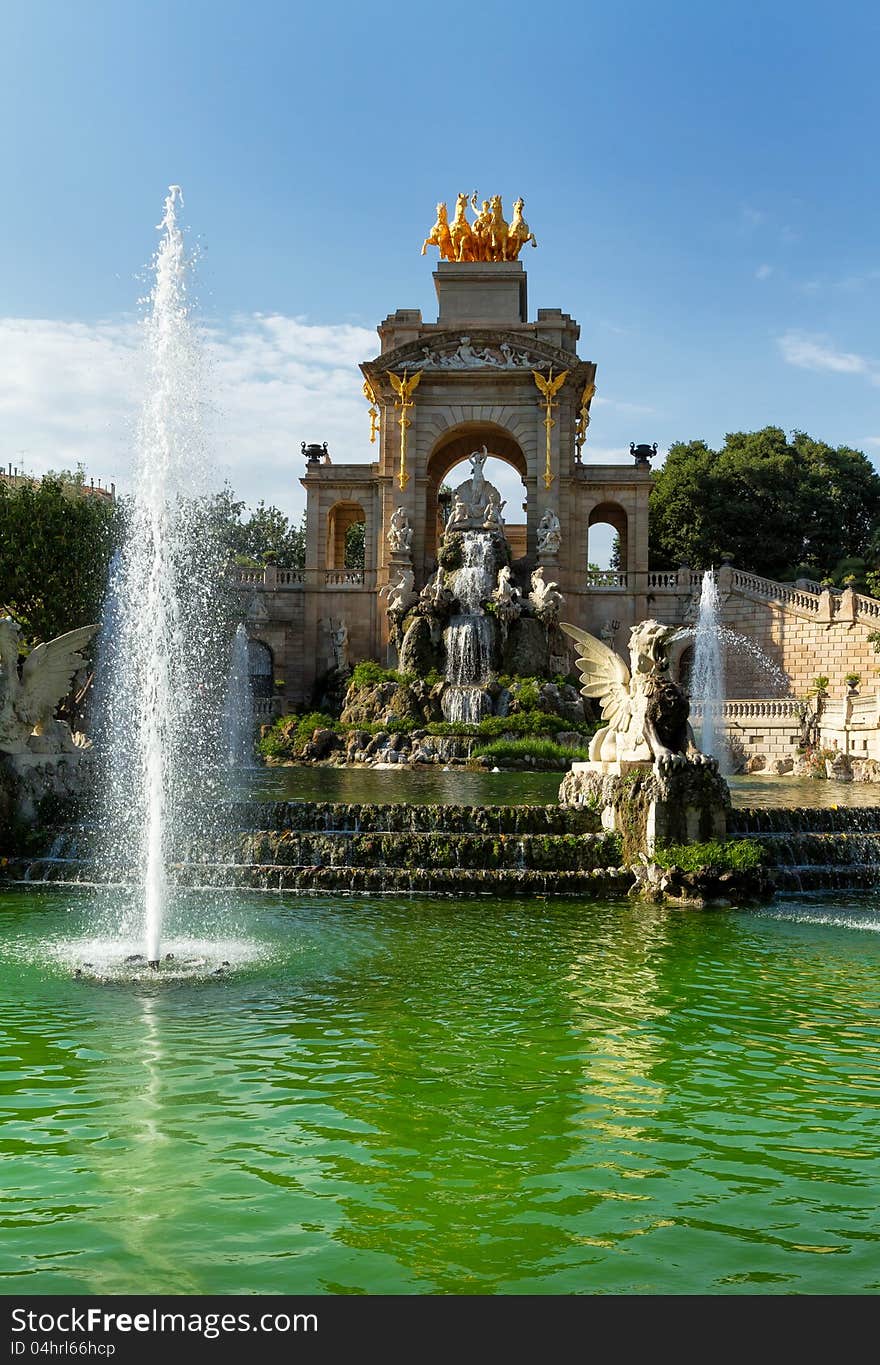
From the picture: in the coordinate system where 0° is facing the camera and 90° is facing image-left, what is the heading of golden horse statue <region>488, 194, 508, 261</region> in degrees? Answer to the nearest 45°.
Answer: approximately 0°

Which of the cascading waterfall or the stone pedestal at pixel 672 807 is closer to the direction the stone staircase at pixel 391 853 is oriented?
the stone pedestal

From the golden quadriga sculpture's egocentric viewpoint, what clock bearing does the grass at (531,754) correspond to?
The grass is roughly at 12 o'clock from the golden quadriga sculpture.

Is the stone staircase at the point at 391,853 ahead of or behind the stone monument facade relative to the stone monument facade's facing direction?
ahead

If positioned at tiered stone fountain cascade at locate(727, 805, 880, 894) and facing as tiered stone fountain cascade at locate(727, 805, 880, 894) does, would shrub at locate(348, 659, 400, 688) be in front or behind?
behind

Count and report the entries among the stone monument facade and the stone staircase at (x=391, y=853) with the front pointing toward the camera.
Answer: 2

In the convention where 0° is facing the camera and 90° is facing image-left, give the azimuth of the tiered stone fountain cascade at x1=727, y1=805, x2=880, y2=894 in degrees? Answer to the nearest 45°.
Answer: approximately 0°

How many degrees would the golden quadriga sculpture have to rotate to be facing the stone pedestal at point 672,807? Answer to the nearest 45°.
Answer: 0° — it already faces it
